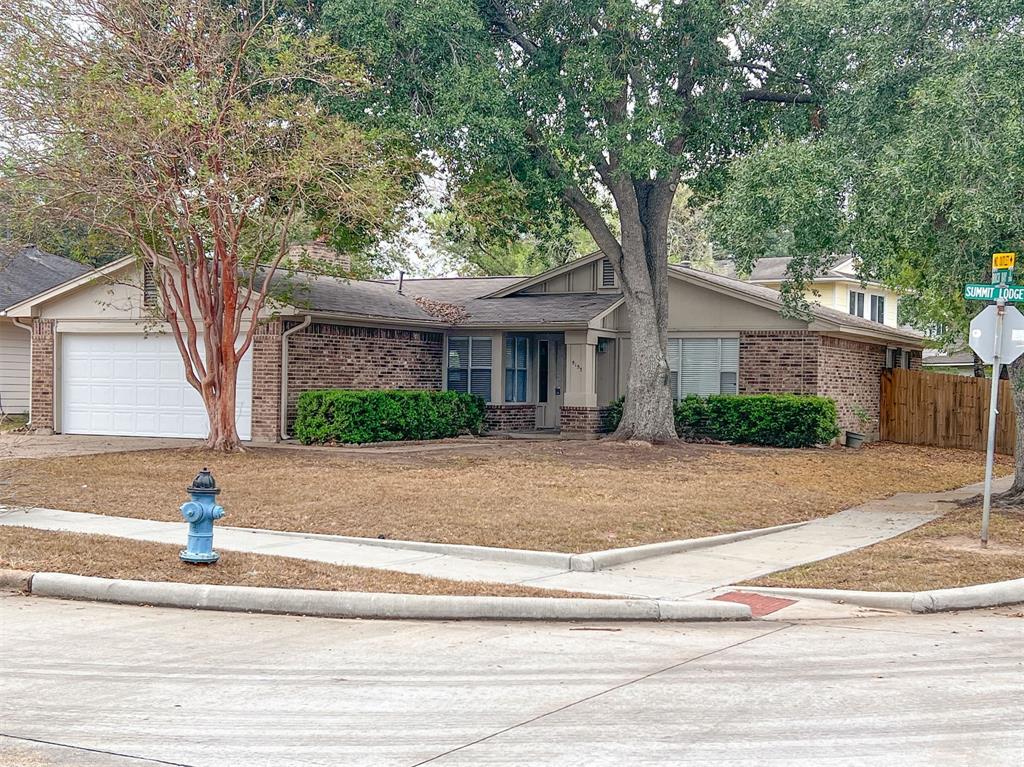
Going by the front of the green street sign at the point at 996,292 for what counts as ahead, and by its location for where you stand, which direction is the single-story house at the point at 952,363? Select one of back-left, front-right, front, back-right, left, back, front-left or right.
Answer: back

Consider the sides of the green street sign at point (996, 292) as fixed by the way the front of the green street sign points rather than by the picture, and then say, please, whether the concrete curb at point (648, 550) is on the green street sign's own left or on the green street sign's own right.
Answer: on the green street sign's own right

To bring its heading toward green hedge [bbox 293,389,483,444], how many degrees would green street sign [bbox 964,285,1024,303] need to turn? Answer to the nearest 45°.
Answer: approximately 135° to its right

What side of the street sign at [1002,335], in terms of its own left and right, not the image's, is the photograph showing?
back

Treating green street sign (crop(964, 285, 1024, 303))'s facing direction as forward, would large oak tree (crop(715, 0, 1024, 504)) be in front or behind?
behind

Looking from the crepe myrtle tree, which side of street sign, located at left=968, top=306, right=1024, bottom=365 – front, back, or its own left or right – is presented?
left

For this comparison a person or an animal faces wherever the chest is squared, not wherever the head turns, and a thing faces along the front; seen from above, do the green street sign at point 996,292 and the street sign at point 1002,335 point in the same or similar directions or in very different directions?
very different directions

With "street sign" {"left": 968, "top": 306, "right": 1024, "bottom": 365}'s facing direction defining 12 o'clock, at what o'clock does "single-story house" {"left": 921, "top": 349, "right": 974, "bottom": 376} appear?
The single-story house is roughly at 12 o'clock from the street sign.

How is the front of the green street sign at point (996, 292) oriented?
toward the camera

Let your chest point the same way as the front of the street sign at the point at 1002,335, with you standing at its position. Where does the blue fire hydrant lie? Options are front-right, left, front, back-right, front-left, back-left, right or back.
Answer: back-left

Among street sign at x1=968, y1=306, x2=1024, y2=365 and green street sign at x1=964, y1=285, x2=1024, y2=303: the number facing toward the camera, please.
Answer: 1

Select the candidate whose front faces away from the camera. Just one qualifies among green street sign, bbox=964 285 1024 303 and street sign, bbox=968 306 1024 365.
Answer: the street sign
